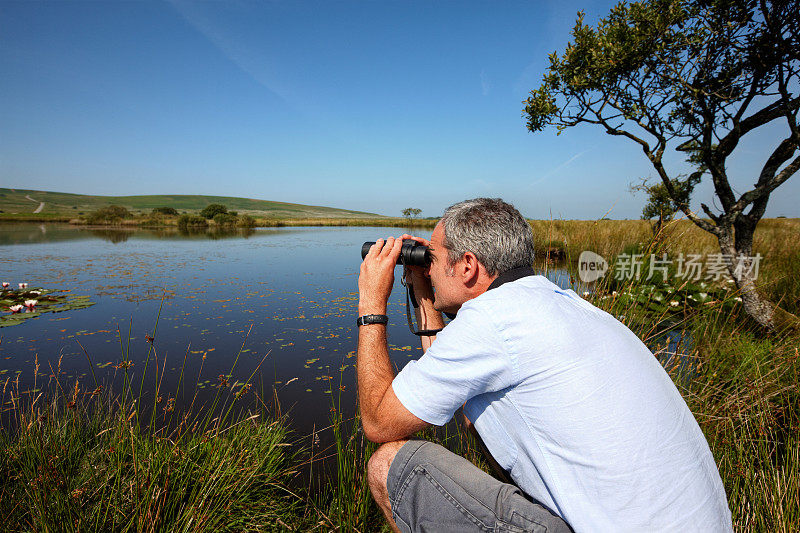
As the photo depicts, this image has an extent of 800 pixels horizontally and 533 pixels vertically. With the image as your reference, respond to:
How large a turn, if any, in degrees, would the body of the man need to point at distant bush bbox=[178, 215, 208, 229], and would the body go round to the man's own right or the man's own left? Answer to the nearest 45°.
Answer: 0° — they already face it

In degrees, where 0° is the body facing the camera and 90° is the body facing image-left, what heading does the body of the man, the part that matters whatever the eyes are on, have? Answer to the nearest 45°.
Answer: approximately 135°

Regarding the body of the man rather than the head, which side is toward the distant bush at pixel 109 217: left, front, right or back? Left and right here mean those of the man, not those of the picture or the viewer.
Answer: front

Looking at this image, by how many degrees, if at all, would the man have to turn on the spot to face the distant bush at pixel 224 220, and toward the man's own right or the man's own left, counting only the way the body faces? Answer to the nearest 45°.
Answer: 0° — they already face it
